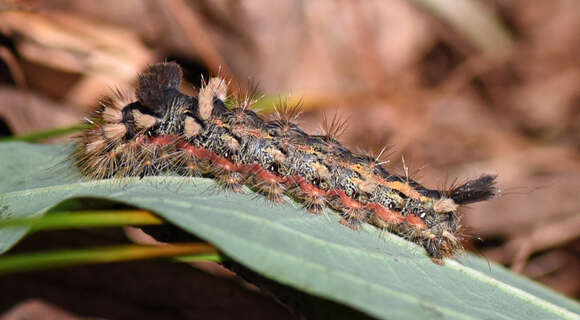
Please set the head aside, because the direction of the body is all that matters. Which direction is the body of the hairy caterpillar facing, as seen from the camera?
to the viewer's left

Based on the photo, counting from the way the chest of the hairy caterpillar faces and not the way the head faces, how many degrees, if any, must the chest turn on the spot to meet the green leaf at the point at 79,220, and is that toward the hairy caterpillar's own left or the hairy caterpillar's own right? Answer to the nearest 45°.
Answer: approximately 45° to the hairy caterpillar's own left
